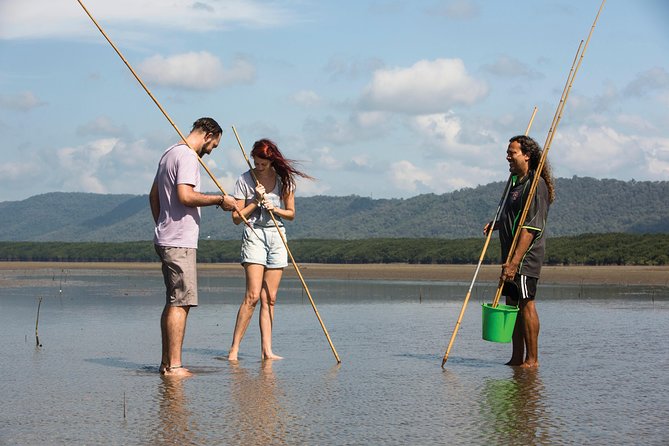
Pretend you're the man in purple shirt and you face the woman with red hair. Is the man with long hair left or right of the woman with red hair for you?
right

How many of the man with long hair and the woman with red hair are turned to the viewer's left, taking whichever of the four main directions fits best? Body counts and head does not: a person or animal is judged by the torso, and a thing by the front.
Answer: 1

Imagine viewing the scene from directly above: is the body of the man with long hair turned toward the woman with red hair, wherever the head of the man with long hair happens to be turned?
yes

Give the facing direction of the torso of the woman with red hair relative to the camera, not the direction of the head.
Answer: toward the camera

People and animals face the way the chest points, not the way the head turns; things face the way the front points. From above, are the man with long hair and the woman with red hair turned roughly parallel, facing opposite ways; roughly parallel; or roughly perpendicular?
roughly perpendicular

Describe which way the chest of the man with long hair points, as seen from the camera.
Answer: to the viewer's left

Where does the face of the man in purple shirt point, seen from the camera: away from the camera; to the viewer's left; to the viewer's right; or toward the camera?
to the viewer's right

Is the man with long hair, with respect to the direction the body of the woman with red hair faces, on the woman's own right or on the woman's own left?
on the woman's own left

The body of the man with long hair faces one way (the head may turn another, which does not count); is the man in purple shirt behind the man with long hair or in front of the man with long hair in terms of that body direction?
in front

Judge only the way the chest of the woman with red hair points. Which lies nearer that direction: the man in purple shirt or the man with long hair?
the man in purple shirt

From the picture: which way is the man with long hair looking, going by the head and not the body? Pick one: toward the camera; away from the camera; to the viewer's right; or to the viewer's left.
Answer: to the viewer's left

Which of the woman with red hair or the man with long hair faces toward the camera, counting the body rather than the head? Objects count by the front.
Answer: the woman with red hair
